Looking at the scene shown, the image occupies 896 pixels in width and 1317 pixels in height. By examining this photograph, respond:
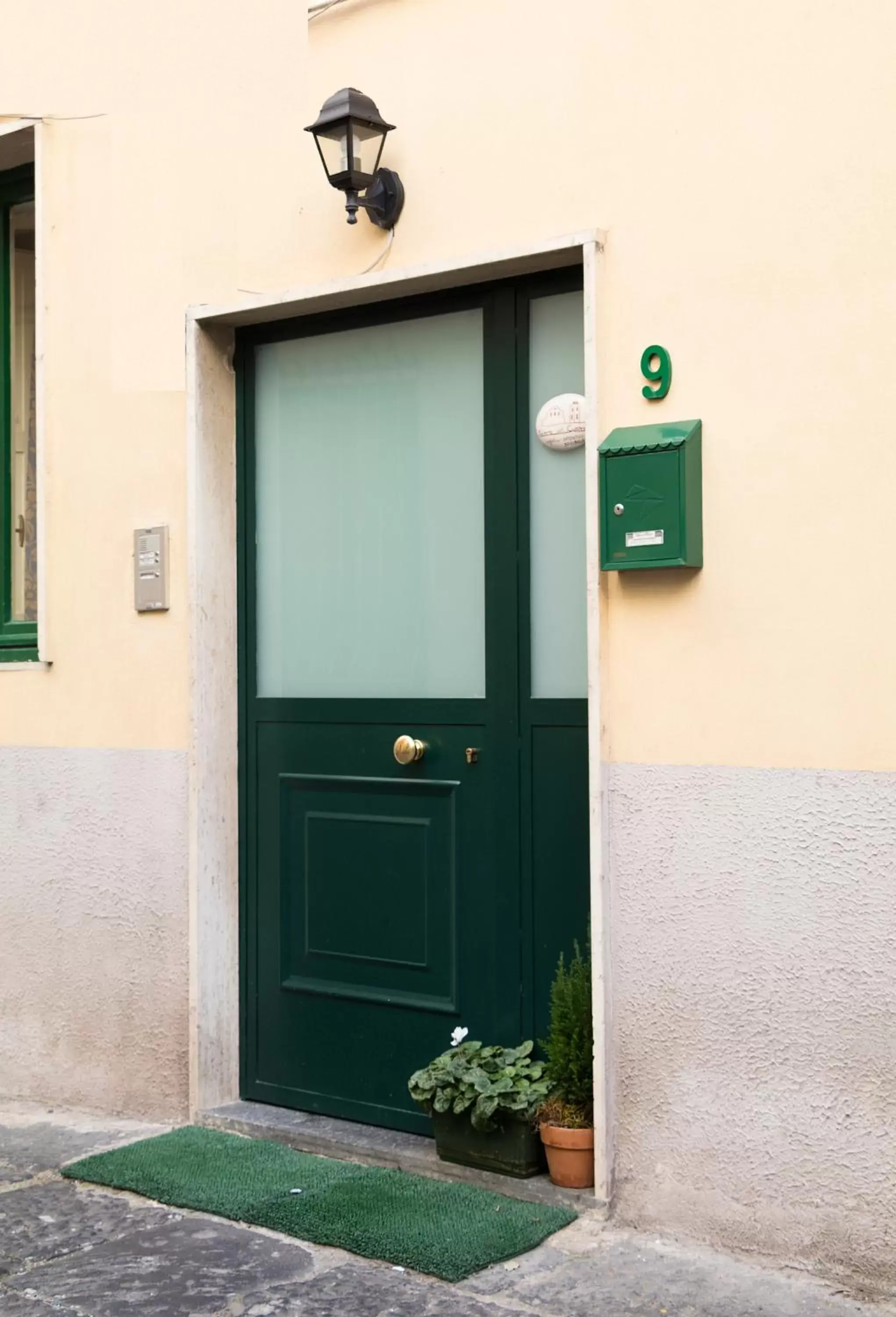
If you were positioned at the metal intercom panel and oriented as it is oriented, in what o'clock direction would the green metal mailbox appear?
The green metal mailbox is roughly at 9 o'clock from the metal intercom panel.

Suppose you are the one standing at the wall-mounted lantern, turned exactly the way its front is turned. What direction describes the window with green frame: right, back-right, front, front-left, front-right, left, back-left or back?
right

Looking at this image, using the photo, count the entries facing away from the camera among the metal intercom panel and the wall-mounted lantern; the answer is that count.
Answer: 0

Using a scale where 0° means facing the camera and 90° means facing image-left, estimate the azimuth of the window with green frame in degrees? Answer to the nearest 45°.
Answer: approximately 45°

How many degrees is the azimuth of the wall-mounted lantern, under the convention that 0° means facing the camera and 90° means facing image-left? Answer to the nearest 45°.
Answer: approximately 45°

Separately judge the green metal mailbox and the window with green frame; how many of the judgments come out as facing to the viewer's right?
0

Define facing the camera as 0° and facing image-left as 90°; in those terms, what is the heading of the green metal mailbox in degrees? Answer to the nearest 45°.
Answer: approximately 45°

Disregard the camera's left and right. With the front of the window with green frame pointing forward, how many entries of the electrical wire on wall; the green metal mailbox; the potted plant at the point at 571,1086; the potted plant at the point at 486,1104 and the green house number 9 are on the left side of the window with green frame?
5

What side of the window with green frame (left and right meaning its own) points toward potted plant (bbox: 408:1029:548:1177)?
left
